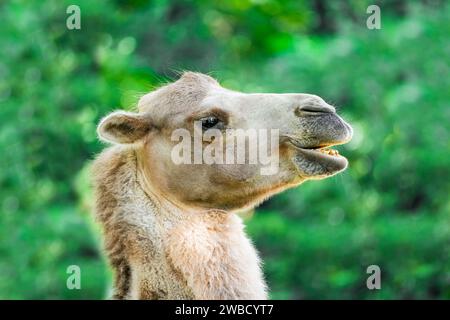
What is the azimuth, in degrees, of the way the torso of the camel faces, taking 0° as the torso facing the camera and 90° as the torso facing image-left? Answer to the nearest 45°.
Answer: approximately 270°
